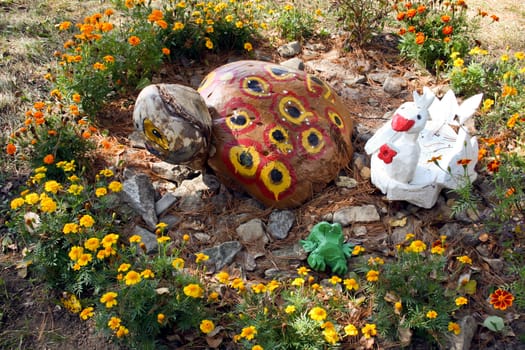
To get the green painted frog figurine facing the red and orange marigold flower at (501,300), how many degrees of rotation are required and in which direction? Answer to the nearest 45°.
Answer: approximately 45° to its left

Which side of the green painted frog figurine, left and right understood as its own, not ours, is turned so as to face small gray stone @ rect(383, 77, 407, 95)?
back

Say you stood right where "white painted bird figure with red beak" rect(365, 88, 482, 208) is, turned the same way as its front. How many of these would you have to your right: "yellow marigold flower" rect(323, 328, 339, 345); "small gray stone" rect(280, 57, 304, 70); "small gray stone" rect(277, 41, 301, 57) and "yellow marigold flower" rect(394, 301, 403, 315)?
2

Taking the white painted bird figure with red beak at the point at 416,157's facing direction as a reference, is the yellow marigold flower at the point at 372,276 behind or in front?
in front

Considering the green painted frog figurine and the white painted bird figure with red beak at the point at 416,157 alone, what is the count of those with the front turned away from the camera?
0

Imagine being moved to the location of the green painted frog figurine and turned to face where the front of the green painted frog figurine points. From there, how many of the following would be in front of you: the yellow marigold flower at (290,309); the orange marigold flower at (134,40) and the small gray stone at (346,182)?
1

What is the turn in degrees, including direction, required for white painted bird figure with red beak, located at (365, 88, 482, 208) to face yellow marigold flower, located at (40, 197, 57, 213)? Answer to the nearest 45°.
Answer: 0° — it already faces it

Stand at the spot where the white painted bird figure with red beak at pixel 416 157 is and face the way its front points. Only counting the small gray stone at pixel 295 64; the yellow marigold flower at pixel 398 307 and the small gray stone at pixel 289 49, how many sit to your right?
2

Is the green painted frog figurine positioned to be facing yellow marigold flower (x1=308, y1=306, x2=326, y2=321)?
yes

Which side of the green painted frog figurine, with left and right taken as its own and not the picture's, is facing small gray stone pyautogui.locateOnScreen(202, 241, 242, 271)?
right

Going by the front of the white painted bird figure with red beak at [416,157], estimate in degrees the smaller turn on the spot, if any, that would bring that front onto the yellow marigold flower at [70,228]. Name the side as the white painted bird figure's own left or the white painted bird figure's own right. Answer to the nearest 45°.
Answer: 0° — it already faces it

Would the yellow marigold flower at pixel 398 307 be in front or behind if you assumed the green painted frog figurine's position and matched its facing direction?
in front

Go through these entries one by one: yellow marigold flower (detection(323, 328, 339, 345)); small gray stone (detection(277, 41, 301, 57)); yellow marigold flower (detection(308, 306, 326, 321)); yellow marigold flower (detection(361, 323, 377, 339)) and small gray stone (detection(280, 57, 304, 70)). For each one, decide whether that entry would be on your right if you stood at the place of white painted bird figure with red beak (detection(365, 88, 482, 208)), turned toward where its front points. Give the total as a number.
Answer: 2

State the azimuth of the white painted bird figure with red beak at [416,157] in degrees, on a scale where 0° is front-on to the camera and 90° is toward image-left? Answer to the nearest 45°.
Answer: approximately 45°

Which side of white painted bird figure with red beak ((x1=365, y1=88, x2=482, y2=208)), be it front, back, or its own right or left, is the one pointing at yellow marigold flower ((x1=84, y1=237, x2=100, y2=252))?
front

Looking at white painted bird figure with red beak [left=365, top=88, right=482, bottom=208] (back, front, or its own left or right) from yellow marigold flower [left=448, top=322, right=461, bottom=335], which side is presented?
left
